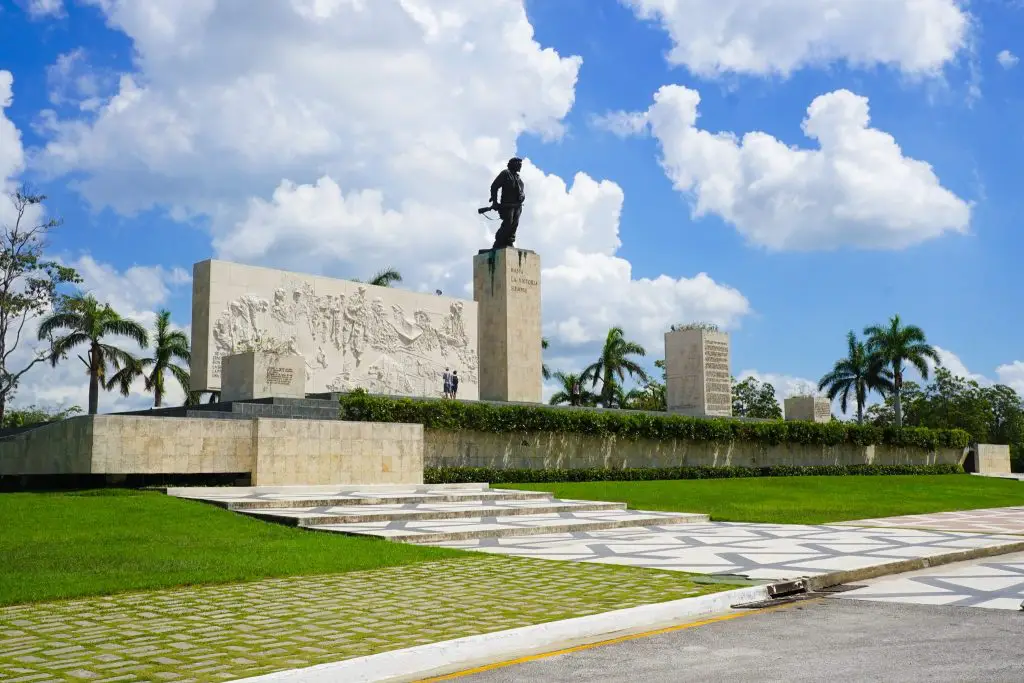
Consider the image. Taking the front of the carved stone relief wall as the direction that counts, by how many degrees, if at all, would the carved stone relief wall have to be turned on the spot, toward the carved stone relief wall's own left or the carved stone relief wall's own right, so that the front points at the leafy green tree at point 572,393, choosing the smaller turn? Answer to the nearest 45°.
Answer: approximately 90° to the carved stone relief wall's own left

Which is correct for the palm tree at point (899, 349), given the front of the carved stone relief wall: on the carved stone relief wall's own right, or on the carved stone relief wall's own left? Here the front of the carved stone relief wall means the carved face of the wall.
on the carved stone relief wall's own left

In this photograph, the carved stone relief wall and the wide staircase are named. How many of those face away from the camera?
0

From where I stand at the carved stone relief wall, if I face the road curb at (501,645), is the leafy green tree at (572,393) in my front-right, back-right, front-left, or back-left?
back-left

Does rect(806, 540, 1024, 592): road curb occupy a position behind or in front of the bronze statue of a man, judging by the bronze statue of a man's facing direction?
in front

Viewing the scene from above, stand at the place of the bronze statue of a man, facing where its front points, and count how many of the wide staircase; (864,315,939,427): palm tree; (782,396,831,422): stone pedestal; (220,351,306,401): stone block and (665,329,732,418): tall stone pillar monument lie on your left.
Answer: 3

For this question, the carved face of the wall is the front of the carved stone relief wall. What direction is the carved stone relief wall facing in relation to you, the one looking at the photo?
facing the viewer and to the right of the viewer

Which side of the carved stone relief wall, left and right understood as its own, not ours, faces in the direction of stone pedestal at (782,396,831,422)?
left

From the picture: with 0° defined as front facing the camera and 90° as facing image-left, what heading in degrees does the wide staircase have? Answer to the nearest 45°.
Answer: approximately 315°

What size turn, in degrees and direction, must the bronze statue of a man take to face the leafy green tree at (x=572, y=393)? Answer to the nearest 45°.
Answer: approximately 135° to its left

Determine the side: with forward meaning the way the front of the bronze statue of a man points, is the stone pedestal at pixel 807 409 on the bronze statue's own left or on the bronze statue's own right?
on the bronze statue's own left
